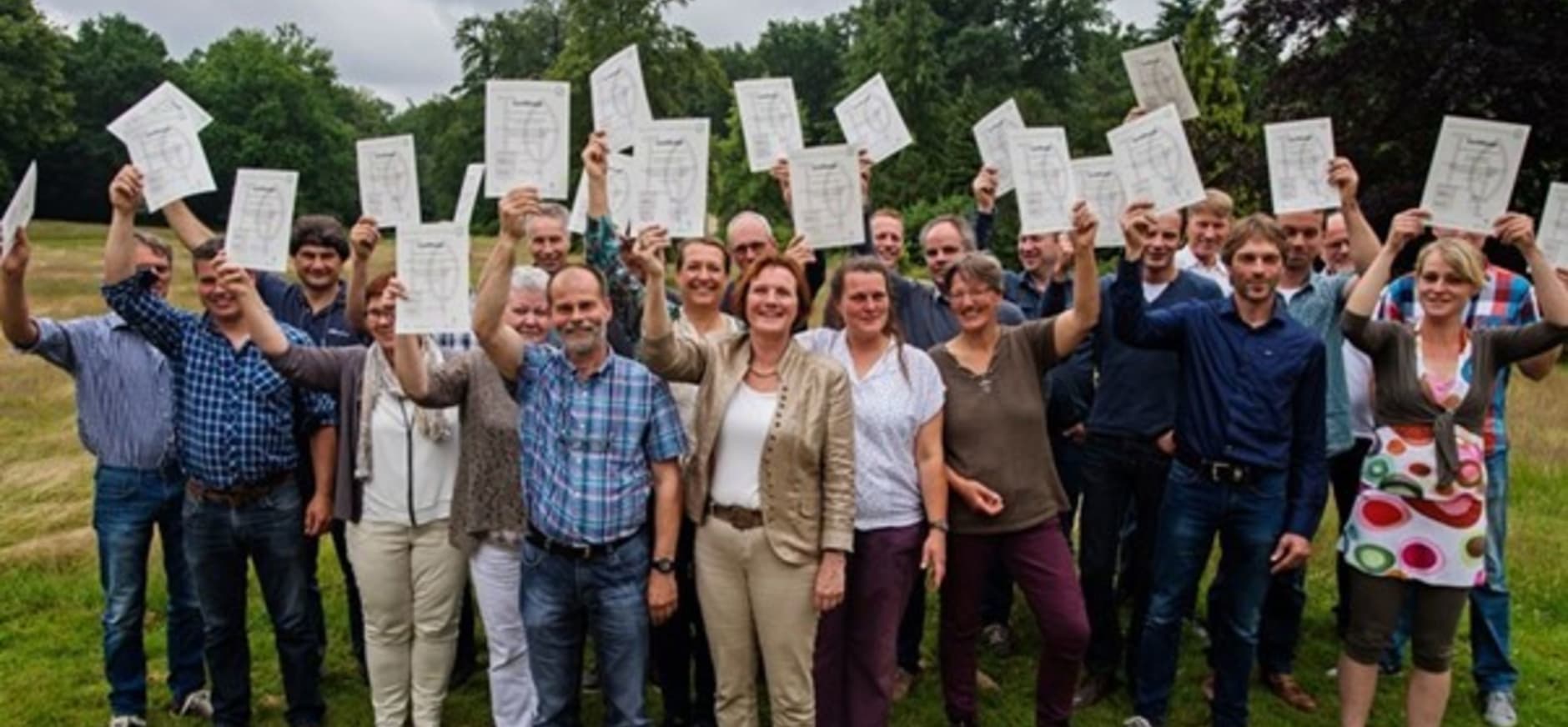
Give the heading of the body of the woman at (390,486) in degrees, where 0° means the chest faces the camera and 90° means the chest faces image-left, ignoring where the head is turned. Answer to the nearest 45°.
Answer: approximately 0°

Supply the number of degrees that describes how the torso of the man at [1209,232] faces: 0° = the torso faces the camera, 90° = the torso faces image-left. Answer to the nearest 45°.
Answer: approximately 0°

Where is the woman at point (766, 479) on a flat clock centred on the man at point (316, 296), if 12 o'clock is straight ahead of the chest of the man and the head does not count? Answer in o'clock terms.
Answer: The woman is roughly at 11 o'clock from the man.

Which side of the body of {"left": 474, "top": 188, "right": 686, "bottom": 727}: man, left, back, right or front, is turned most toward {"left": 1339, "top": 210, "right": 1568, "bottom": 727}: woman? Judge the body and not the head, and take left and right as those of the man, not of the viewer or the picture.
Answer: left

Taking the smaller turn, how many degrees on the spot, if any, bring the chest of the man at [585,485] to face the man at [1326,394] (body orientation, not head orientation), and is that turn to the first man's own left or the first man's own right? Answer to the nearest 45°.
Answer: approximately 90° to the first man's own left

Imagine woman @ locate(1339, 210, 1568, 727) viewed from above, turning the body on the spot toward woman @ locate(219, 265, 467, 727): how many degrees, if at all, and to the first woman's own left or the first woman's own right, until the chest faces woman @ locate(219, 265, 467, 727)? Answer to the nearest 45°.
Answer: approximately 45° to the first woman's own right
